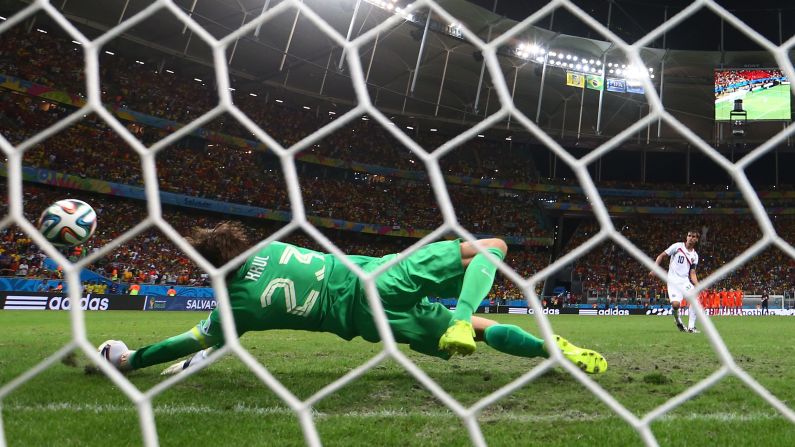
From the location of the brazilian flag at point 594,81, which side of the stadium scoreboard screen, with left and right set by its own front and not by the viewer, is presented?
right

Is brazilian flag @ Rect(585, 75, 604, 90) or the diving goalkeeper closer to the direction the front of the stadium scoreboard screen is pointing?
the diving goalkeeper

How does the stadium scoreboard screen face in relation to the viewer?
toward the camera

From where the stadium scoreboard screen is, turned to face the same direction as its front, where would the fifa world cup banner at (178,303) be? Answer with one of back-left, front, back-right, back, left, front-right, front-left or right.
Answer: front-right

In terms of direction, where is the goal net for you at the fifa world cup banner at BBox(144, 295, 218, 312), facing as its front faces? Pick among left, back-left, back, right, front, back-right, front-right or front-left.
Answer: front

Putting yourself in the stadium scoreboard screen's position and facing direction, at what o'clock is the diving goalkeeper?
The diving goalkeeper is roughly at 12 o'clock from the stadium scoreboard screen.

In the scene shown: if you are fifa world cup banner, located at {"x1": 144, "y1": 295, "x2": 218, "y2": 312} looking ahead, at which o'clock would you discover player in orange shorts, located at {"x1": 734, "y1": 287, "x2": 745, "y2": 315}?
The player in orange shorts is roughly at 9 o'clock from the fifa world cup banner.

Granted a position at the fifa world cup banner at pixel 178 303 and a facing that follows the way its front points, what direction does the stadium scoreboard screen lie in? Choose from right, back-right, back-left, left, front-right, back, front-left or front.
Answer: left

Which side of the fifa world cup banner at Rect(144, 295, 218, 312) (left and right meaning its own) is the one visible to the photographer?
front

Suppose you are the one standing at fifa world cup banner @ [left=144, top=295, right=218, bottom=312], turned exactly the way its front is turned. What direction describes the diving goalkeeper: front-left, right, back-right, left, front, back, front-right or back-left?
front

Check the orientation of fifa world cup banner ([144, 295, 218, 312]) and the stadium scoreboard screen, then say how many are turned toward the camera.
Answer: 2
